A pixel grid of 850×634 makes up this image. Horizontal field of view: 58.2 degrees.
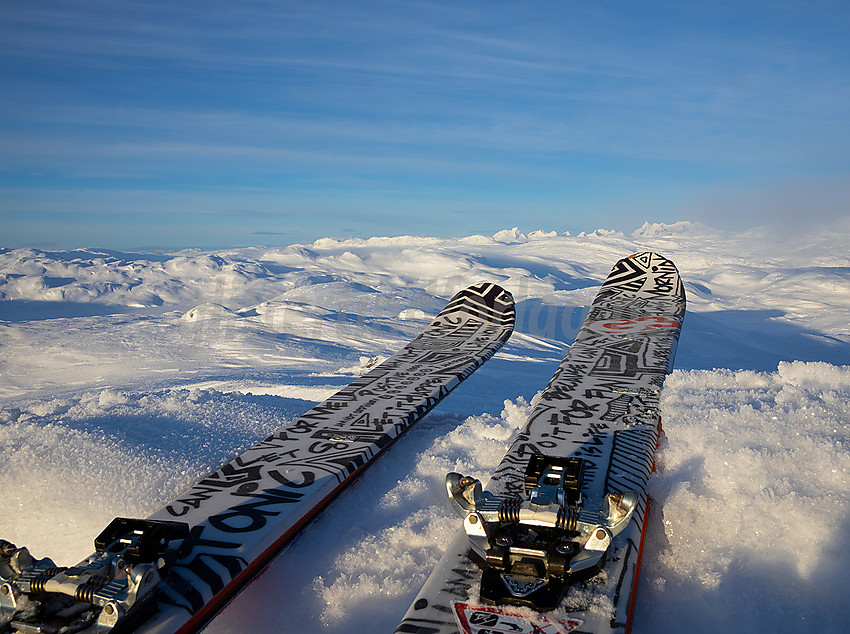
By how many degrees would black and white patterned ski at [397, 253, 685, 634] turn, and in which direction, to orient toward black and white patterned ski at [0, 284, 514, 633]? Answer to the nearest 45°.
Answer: approximately 90° to its left

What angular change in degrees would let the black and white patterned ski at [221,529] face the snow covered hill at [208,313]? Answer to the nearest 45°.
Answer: approximately 45° to its left

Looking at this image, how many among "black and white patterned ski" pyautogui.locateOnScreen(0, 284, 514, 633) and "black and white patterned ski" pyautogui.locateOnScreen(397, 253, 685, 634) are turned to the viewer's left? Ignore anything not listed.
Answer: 0

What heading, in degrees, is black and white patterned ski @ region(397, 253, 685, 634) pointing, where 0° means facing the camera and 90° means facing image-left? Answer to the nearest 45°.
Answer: approximately 180°

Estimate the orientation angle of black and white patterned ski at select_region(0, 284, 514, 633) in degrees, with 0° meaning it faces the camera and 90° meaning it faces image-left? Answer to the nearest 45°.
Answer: approximately 225°

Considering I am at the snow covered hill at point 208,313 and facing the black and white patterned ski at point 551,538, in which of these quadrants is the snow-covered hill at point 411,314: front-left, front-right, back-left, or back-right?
front-left

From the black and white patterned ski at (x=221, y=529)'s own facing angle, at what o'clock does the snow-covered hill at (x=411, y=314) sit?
The snow-covered hill is roughly at 11 o'clock from the black and white patterned ski.

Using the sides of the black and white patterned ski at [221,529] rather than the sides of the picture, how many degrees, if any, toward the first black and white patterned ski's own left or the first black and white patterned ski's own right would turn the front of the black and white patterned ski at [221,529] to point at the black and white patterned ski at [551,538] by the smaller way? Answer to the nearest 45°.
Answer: approximately 90° to the first black and white patterned ski's own right

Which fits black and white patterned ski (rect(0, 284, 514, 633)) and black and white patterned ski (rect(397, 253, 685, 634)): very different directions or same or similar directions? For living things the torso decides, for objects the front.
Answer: same or similar directions

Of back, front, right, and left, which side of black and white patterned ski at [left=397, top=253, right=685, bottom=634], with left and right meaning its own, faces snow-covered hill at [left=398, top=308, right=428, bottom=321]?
front

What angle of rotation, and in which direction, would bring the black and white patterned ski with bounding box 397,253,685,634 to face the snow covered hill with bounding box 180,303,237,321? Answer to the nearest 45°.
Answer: approximately 45° to its left
